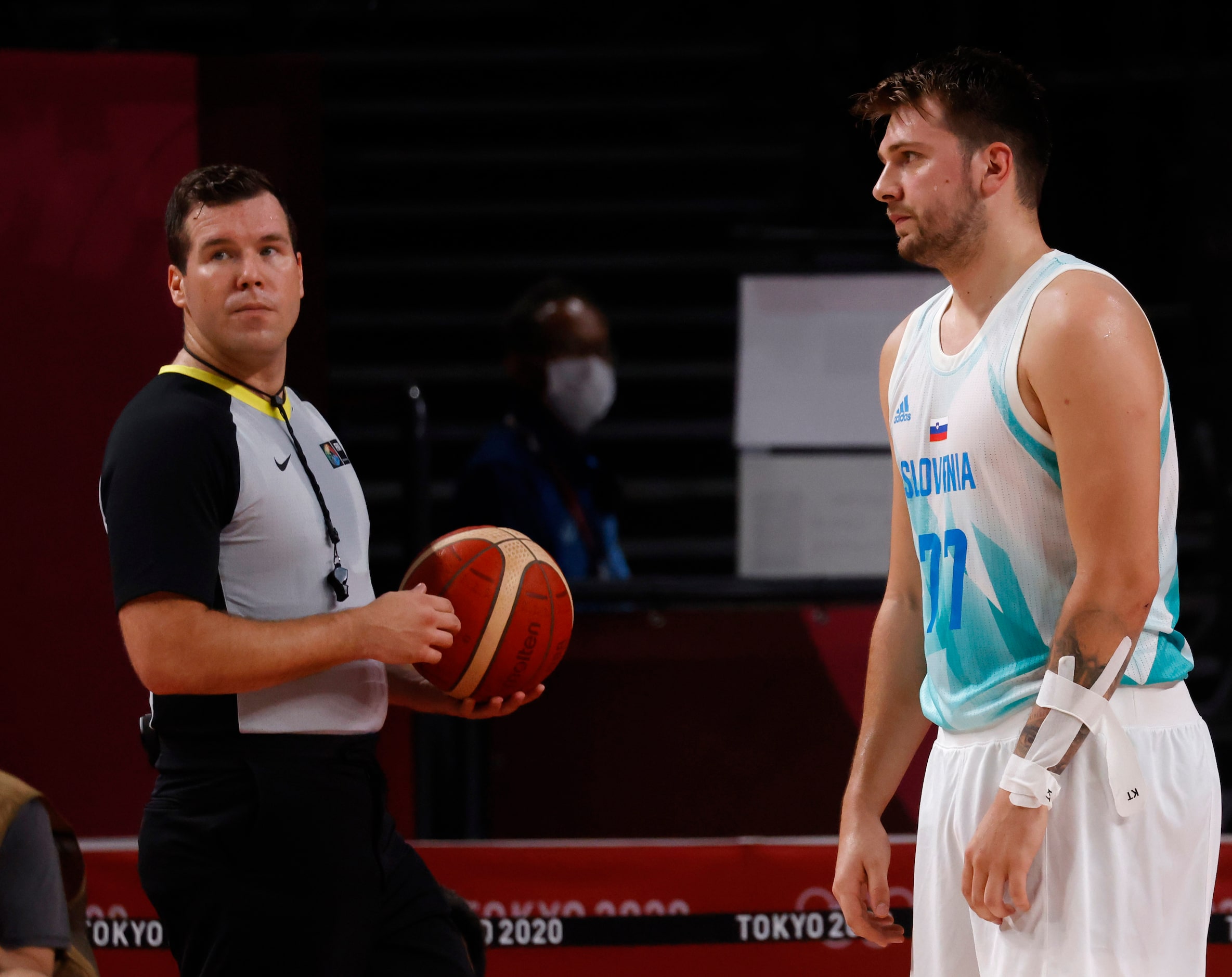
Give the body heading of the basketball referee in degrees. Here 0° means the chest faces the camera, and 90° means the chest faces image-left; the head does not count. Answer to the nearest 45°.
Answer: approximately 315°

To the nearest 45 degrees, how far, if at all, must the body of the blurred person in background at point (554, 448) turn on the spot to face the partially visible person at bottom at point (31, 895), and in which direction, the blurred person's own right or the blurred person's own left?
approximately 45° to the blurred person's own right

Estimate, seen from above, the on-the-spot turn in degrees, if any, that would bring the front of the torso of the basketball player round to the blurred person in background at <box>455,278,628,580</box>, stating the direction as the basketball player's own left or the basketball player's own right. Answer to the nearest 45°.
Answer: approximately 90° to the basketball player's own right

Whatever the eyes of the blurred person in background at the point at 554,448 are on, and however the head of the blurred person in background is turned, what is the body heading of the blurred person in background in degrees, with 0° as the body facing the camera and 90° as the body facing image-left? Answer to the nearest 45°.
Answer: approximately 315°

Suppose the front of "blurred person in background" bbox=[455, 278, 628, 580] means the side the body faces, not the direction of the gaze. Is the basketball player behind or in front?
in front

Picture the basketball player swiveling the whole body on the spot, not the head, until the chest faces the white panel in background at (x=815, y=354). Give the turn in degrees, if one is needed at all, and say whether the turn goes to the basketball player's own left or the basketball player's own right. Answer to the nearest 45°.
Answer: approximately 135° to the basketball player's own right

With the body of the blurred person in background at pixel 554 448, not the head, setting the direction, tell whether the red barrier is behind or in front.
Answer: in front

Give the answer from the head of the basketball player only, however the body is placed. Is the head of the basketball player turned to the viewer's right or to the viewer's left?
to the viewer's left

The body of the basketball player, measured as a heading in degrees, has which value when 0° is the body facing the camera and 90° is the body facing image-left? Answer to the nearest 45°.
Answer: approximately 45°

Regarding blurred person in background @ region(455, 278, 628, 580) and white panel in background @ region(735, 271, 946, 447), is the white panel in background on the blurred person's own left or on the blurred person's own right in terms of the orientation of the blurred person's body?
on the blurred person's own left

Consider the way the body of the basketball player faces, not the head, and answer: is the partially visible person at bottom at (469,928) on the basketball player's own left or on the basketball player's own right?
on the basketball player's own right

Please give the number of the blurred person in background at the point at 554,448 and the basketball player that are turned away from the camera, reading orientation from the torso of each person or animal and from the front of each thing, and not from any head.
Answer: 0

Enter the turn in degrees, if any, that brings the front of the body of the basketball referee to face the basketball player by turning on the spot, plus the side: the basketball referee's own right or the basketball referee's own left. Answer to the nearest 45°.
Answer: approximately 45° to the basketball referee's own left
